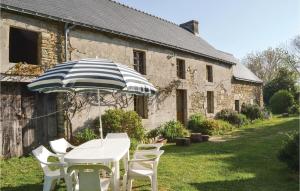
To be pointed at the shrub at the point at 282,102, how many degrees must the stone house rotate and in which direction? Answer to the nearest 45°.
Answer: approximately 90° to its left

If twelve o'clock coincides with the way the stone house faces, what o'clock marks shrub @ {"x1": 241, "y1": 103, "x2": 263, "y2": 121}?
The shrub is roughly at 9 o'clock from the stone house.

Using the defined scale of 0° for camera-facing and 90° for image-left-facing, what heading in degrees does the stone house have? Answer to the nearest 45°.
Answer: approximately 315°

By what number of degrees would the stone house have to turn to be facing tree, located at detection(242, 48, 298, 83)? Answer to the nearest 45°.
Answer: approximately 90° to its left

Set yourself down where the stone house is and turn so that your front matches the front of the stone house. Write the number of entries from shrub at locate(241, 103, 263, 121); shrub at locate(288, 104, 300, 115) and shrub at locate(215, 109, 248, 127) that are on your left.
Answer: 3

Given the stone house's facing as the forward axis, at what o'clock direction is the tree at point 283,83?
The tree is roughly at 9 o'clock from the stone house.

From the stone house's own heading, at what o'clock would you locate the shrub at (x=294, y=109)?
The shrub is roughly at 9 o'clock from the stone house.

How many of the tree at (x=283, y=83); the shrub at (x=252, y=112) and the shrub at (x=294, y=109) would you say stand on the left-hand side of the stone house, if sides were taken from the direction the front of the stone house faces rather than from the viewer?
3
